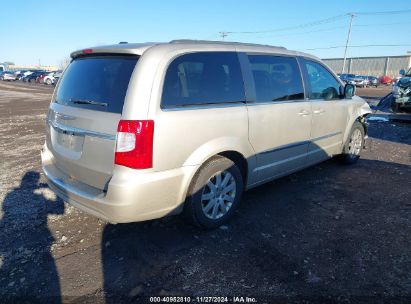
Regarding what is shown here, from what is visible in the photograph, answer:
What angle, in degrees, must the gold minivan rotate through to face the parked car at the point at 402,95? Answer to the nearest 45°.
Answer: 0° — it already faces it

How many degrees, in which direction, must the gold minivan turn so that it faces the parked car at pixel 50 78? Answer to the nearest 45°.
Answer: approximately 90° to its left

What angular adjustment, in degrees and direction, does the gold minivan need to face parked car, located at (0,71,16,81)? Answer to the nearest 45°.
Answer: approximately 90° to its left

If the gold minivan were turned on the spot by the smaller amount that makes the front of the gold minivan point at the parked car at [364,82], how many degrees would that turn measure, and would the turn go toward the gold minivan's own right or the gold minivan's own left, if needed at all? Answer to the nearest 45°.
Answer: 0° — it already faces it

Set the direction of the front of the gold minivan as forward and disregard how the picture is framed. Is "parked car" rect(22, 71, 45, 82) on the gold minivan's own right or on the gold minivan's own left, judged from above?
on the gold minivan's own left

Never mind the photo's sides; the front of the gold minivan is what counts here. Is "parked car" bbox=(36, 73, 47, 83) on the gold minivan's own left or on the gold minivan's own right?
on the gold minivan's own left

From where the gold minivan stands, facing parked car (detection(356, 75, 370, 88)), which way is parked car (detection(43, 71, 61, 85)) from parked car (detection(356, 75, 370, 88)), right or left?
left

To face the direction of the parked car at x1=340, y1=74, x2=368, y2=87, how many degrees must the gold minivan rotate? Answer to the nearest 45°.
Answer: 0° — it already faces it

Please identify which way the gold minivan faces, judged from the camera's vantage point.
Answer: facing away from the viewer and to the right of the viewer
